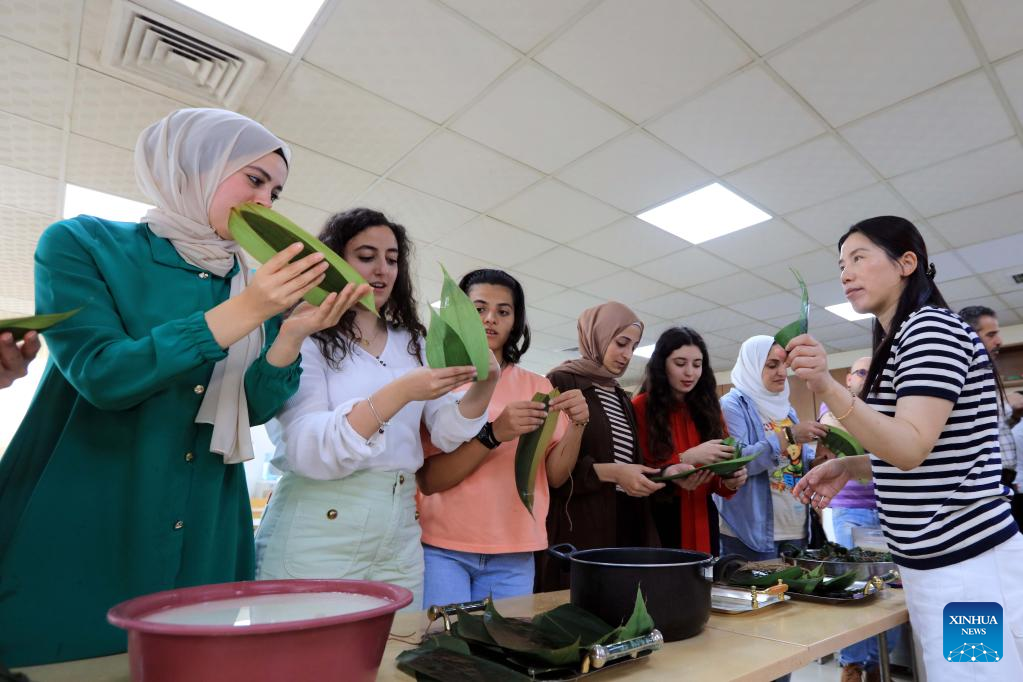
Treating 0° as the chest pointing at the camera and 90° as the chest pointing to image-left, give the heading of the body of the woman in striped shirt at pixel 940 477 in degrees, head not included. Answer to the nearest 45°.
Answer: approximately 90°

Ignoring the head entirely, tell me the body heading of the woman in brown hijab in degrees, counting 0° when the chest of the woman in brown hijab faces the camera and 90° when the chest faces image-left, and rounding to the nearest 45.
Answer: approximately 315°

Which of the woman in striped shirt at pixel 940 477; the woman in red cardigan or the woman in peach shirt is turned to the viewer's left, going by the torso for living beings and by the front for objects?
the woman in striped shirt

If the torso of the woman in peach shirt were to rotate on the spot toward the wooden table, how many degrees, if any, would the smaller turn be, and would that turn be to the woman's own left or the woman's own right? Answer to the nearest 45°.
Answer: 0° — they already face it

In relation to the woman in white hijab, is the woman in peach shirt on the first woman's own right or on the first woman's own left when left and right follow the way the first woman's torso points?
on the first woman's own right

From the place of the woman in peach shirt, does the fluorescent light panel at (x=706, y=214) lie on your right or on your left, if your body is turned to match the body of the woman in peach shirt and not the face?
on your left

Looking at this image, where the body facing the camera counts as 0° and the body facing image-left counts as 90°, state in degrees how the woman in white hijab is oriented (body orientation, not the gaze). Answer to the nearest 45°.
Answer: approximately 315°

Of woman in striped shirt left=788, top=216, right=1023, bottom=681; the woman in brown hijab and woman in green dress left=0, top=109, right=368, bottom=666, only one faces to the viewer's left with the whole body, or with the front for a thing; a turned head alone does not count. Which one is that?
the woman in striped shirt
